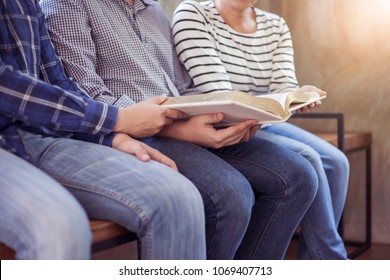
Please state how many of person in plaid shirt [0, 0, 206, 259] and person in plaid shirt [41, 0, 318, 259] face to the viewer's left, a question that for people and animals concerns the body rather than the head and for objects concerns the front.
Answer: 0

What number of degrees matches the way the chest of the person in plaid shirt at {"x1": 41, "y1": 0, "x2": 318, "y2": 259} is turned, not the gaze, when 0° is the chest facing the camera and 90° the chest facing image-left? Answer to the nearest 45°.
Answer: approximately 315°

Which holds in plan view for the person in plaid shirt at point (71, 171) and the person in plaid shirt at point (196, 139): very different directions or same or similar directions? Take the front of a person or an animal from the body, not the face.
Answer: same or similar directions

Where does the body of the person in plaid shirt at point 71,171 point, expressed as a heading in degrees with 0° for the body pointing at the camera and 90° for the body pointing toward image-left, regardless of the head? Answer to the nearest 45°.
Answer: approximately 315°

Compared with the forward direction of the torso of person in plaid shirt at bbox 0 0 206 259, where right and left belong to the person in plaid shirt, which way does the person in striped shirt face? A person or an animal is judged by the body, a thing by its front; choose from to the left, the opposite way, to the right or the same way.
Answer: the same way

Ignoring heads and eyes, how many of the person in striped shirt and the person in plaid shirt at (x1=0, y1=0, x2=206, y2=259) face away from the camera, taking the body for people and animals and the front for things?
0

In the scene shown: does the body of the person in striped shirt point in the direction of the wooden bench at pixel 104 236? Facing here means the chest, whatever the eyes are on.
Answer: no

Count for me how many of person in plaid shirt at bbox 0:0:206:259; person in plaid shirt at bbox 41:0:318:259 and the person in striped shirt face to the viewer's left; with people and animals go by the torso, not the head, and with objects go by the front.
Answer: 0

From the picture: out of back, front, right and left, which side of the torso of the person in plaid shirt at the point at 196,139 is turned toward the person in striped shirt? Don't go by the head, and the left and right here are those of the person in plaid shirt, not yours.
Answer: left

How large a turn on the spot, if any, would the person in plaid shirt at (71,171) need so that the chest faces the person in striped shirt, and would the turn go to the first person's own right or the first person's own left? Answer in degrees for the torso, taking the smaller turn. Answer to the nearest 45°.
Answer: approximately 90° to the first person's own left

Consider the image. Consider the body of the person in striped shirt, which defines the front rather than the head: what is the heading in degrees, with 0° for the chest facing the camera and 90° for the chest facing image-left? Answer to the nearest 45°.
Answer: approximately 315°
